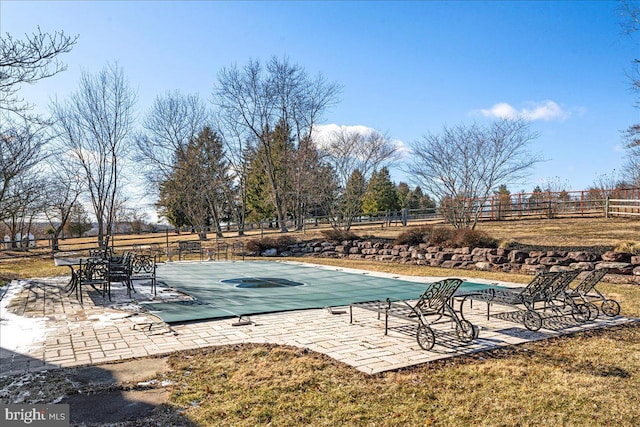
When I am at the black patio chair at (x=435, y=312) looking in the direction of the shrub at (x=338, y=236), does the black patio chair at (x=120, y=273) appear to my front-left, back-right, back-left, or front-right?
front-left

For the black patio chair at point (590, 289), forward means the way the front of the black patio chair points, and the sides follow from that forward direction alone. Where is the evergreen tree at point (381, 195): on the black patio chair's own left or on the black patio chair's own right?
on the black patio chair's own right

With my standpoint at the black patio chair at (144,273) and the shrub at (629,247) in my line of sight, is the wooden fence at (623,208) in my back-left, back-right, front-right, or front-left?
front-left

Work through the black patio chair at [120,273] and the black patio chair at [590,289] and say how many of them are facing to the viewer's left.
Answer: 2

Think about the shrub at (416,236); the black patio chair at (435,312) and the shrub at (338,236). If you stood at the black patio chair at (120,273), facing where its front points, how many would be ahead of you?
0

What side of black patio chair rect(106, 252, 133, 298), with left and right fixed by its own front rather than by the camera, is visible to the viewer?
left

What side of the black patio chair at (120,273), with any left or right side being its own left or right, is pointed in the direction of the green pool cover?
back

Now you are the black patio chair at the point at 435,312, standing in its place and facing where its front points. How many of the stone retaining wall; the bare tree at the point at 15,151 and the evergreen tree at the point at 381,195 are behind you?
0

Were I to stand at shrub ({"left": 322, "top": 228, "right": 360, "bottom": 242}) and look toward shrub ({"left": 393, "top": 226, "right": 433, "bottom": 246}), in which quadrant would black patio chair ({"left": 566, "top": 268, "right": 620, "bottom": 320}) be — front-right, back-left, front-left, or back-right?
front-right

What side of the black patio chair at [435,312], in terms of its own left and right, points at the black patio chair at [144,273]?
front

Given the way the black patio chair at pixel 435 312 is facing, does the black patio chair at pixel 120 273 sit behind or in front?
in front

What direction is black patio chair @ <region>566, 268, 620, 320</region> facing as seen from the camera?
to the viewer's left

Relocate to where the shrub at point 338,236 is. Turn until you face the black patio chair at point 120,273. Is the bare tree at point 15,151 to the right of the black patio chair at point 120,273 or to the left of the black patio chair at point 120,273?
right

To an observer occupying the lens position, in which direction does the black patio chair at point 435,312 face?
facing away from the viewer and to the left of the viewer

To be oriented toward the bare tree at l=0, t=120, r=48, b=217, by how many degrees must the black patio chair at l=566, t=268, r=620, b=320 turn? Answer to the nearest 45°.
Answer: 0° — it already faces it
